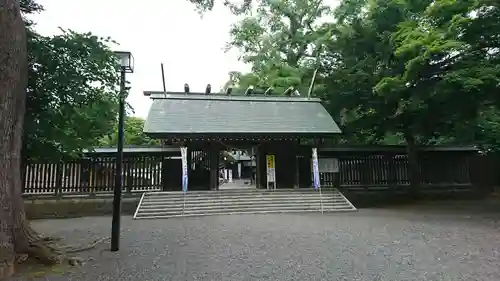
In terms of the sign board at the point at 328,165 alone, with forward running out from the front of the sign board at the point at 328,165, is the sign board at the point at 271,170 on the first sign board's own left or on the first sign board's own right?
on the first sign board's own right

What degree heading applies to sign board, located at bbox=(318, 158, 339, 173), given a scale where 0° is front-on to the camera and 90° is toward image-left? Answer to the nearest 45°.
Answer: approximately 0°

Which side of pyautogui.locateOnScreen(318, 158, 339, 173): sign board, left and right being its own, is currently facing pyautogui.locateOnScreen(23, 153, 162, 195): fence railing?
right

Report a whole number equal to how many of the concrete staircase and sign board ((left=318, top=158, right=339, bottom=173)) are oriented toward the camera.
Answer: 2

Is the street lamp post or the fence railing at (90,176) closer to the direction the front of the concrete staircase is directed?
the street lamp post

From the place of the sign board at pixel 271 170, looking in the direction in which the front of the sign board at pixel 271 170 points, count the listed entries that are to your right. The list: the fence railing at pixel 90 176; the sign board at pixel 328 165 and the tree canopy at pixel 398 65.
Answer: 1
